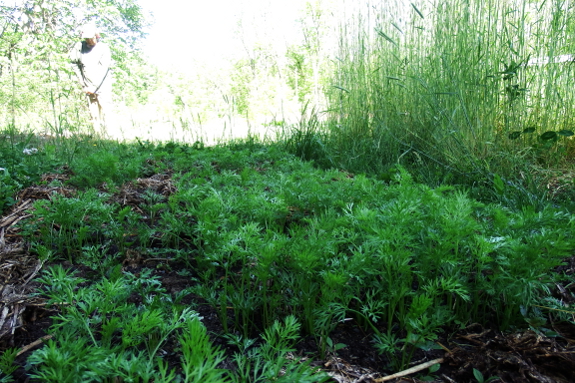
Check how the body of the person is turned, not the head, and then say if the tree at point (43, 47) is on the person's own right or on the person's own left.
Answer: on the person's own right

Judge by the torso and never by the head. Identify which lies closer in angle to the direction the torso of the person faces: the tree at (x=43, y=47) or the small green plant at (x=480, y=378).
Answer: the small green plant

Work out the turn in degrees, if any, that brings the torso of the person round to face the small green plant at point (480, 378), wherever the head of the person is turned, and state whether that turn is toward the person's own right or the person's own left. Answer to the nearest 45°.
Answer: approximately 45° to the person's own left

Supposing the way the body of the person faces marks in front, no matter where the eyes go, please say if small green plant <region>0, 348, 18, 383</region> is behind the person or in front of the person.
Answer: in front

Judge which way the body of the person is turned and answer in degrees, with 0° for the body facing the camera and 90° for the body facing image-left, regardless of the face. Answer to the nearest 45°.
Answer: approximately 45°

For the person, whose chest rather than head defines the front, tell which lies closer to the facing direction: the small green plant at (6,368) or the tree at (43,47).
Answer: the small green plant
